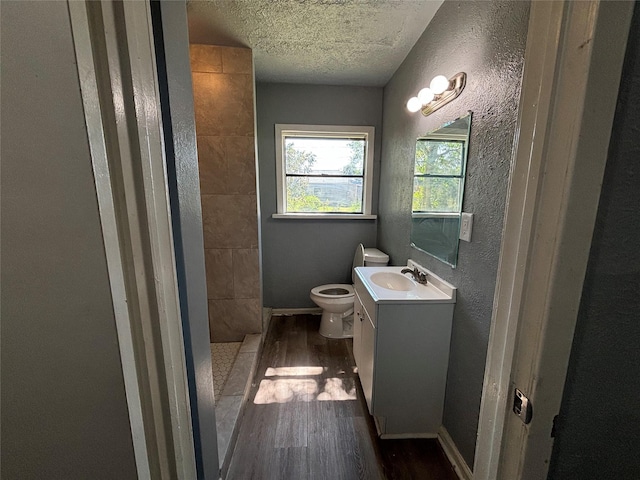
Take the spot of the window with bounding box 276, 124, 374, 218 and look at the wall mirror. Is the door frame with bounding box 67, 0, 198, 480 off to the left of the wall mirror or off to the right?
right

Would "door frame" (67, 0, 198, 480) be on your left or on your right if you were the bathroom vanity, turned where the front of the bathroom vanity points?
on your left

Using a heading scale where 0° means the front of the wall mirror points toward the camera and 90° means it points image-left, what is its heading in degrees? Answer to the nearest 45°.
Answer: approximately 90°

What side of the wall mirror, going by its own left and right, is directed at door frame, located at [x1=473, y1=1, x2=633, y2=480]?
left

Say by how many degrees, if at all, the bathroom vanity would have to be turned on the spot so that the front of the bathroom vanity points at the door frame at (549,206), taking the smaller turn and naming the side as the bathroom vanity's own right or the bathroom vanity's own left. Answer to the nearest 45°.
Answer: approximately 90° to the bathroom vanity's own left

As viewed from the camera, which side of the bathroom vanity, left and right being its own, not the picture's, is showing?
left

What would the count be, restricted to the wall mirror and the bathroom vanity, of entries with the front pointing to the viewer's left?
2
